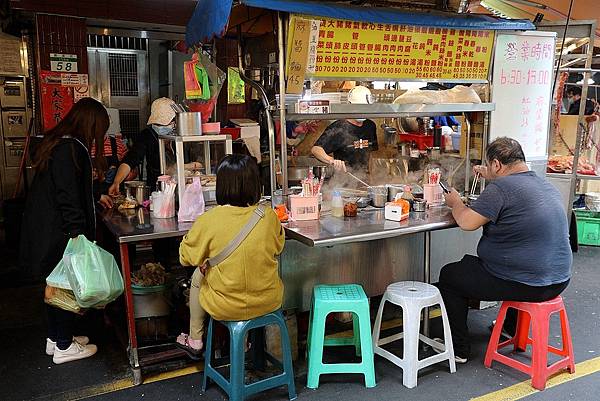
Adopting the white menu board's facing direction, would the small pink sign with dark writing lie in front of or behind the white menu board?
in front

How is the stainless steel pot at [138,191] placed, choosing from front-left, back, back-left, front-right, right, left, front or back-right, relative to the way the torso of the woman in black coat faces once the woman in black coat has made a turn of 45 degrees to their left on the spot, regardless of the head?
front

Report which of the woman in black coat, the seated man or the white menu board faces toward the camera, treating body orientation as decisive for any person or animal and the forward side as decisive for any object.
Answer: the white menu board

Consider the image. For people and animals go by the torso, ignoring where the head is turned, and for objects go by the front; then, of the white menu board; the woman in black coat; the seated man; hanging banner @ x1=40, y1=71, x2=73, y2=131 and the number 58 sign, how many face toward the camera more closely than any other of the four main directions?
3

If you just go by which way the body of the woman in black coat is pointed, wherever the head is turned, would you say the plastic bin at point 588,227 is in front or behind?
in front

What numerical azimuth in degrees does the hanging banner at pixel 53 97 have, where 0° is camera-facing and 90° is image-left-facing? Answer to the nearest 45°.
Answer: approximately 0°

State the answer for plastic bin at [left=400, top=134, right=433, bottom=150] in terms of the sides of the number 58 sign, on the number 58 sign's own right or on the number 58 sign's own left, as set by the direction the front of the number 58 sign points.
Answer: on the number 58 sign's own left

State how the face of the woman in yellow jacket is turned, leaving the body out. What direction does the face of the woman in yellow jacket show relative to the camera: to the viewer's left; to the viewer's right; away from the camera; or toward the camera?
away from the camera

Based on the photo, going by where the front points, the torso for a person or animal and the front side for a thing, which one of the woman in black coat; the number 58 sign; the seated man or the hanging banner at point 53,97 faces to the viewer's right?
the woman in black coat

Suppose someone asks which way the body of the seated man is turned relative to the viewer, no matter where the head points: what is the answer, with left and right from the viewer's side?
facing away from the viewer and to the left of the viewer

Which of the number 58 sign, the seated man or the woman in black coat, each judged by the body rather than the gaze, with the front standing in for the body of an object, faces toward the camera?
the number 58 sign

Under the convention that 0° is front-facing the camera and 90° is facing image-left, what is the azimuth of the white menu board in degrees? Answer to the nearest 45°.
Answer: approximately 0°

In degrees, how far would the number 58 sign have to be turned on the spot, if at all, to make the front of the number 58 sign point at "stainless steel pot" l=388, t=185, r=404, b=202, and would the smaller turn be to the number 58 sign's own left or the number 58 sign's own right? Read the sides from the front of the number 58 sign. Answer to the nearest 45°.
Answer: approximately 45° to the number 58 sign's own left
